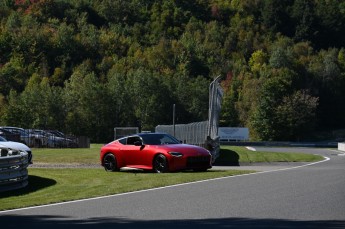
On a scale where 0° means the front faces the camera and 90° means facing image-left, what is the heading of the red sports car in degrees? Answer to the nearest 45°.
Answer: approximately 315°
